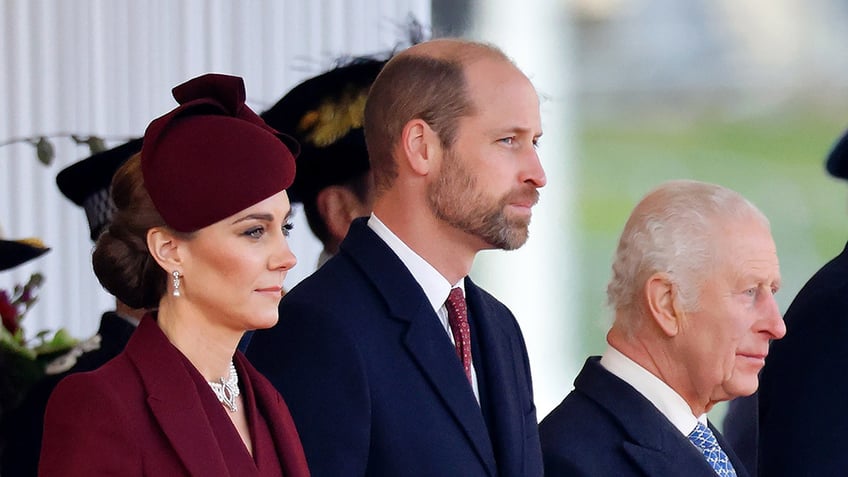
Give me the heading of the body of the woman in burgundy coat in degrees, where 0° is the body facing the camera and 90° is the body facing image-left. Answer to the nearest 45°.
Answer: approximately 315°

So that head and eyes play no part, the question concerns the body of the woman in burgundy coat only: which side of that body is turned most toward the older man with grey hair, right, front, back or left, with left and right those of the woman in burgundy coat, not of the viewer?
left

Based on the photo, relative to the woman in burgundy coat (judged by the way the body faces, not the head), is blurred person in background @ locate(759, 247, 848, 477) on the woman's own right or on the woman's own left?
on the woman's own left

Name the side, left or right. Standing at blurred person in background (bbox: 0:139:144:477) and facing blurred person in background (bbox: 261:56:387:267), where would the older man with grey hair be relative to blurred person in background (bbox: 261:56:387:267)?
right

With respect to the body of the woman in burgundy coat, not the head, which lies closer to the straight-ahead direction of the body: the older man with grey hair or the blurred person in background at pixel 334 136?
the older man with grey hair

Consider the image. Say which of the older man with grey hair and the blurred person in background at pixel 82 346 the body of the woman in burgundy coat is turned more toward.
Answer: the older man with grey hair

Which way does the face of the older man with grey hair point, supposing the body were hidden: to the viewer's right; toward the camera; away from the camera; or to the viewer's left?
to the viewer's right

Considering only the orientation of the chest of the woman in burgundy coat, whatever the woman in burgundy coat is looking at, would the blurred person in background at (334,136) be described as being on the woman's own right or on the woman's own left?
on the woman's own left
